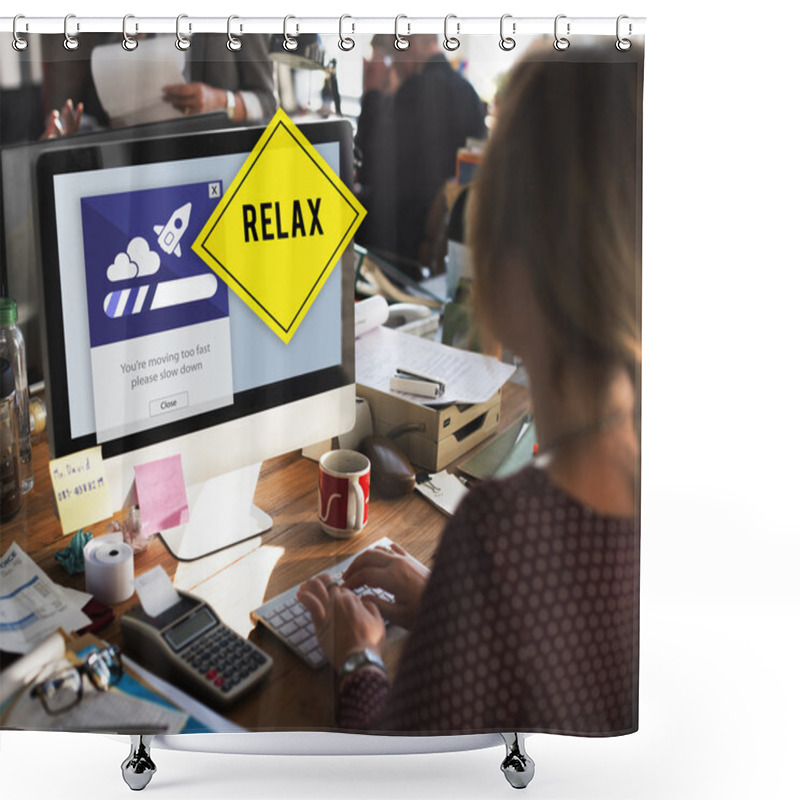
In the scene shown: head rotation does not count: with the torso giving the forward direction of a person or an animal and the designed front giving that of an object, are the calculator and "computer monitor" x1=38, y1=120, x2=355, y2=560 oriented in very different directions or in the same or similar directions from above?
same or similar directions

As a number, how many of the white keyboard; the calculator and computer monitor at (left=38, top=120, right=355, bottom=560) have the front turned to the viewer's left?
0

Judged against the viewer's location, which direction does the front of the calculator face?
facing the viewer and to the right of the viewer

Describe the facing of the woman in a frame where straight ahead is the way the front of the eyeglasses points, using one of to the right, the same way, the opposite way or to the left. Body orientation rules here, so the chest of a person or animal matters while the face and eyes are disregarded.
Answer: the opposite way

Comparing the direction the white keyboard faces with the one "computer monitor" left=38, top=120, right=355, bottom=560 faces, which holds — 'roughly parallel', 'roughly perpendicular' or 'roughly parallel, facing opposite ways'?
roughly parallel

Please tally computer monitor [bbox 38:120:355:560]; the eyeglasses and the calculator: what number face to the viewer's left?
0

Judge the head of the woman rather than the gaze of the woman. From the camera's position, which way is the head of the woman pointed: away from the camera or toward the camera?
away from the camera

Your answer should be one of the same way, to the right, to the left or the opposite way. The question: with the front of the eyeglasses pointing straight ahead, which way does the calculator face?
the same way

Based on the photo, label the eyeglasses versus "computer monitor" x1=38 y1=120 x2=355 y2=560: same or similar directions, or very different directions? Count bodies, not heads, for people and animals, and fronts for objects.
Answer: same or similar directions

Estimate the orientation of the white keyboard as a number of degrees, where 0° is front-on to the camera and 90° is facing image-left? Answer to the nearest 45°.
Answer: approximately 315°

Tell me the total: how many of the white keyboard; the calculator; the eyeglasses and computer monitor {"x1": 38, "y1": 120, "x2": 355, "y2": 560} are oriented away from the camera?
0
